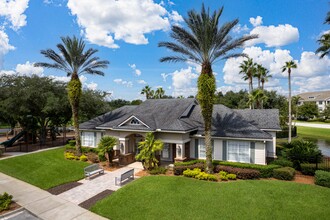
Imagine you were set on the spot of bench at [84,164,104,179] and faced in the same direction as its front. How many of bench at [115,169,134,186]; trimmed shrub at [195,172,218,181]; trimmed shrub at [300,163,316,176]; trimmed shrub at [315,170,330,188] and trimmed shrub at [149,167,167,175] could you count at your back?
0

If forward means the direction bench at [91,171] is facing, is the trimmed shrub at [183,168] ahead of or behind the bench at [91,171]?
ahead

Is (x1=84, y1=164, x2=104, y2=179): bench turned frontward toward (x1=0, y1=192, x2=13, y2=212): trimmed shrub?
no

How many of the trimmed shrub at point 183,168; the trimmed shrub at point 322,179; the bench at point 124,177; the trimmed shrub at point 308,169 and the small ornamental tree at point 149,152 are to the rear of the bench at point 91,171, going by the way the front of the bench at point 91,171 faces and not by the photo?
0

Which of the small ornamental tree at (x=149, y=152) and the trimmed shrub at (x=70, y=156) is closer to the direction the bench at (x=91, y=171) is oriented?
the small ornamental tree

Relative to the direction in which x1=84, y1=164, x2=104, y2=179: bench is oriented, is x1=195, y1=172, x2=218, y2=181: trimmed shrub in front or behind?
in front

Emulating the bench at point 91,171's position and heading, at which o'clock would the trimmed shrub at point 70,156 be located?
The trimmed shrub is roughly at 7 o'clock from the bench.

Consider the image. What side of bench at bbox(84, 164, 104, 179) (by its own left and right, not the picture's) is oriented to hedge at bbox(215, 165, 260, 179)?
front

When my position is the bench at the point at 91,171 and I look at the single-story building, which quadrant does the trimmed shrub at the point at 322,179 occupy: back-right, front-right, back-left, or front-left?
front-right

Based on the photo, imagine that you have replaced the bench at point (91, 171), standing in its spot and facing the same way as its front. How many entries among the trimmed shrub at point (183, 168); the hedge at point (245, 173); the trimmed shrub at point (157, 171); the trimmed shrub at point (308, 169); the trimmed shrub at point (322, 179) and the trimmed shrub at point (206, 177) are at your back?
0

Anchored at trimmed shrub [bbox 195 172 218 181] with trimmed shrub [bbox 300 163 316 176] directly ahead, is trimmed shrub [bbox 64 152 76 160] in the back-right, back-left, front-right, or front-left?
back-left

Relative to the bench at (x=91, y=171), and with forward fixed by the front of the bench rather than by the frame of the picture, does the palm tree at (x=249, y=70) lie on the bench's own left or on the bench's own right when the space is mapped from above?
on the bench's own left

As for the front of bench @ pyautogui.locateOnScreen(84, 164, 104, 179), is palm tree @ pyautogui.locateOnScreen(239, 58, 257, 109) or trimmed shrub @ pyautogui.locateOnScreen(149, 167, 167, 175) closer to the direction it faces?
the trimmed shrub

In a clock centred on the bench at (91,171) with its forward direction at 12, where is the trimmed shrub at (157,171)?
The trimmed shrub is roughly at 11 o'clock from the bench.
